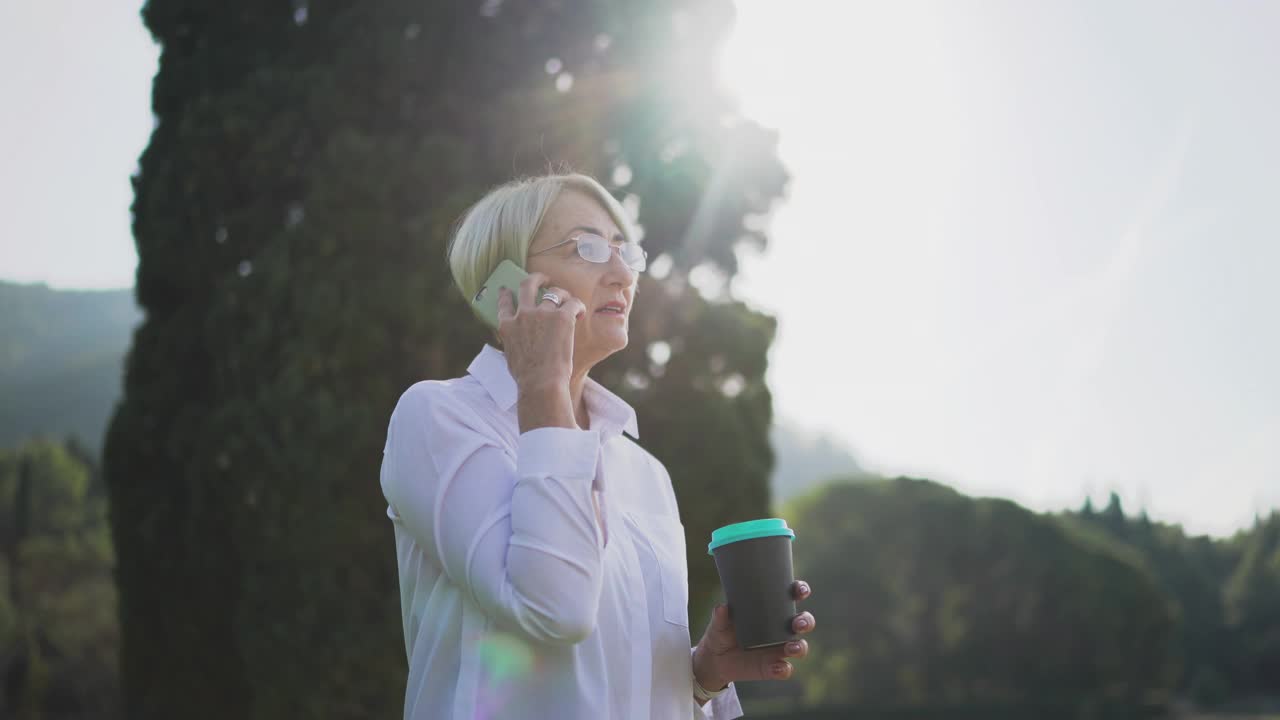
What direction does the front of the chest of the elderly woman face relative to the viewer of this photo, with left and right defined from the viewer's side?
facing the viewer and to the right of the viewer
